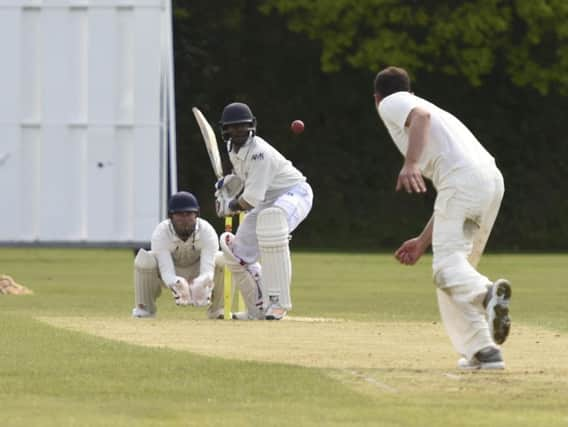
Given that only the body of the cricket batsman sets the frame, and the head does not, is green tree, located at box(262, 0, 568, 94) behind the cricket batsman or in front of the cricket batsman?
behind

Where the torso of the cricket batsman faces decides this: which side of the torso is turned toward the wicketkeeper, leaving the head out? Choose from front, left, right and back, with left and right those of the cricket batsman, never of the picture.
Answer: right

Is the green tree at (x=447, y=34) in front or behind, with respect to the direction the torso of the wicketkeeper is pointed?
behind

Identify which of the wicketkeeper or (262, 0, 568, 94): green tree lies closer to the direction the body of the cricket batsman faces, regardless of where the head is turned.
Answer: the wicketkeeper

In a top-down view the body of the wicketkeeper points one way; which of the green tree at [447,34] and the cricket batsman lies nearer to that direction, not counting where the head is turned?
the cricket batsman

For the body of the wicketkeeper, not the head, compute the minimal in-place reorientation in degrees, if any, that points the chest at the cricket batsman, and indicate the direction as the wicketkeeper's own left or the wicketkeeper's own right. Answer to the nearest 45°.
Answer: approximately 45° to the wicketkeeper's own left

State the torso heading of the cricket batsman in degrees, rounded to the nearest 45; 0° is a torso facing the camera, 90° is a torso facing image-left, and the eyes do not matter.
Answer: approximately 45°

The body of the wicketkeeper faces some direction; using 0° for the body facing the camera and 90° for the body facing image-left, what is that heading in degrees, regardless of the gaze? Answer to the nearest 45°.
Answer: approximately 0°
